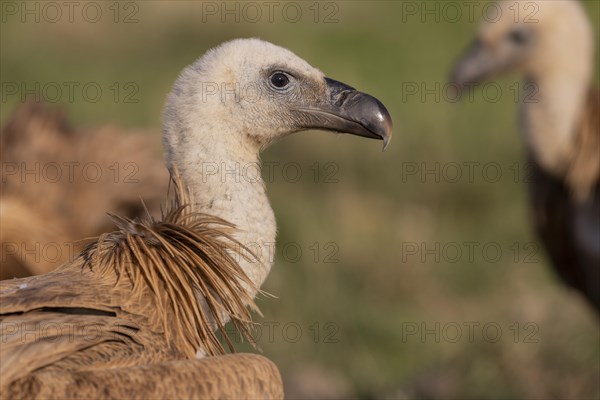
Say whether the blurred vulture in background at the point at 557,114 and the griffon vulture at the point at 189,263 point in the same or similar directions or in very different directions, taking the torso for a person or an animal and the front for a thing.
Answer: very different directions

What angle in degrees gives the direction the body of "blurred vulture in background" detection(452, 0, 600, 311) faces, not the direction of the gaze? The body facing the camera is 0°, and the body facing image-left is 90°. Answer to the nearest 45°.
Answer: approximately 90°

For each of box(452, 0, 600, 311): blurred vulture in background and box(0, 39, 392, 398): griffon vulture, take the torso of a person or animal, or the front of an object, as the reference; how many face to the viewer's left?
1

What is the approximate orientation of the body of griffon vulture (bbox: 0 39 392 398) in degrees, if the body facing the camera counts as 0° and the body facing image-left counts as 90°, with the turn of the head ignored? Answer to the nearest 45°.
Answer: approximately 270°

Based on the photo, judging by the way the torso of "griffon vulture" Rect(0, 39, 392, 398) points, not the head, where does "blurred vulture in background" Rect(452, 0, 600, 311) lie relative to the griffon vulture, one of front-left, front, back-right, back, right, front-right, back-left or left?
front-left
